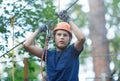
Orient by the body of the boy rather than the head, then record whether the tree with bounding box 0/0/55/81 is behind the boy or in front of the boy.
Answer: behind

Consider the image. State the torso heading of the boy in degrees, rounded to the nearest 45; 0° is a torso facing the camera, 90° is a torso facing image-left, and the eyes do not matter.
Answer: approximately 0°
